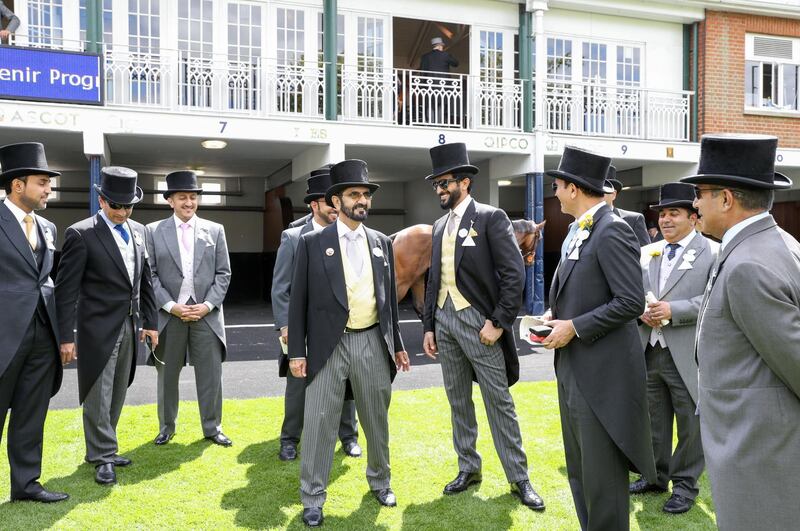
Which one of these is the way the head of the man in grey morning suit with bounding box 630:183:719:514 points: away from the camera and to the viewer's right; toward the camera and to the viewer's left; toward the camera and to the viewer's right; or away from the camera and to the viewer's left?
toward the camera and to the viewer's left

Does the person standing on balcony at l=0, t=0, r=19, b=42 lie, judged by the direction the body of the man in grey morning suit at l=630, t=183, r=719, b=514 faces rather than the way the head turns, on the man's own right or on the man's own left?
on the man's own right

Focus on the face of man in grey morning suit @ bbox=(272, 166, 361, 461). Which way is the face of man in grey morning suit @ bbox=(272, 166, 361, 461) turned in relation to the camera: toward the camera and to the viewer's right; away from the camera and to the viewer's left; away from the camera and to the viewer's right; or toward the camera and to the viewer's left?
toward the camera and to the viewer's right

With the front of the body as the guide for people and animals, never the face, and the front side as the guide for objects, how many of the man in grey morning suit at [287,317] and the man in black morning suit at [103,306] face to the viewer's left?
0

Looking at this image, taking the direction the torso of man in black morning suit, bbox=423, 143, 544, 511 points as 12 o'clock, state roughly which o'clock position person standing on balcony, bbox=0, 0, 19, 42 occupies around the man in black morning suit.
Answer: The person standing on balcony is roughly at 3 o'clock from the man in black morning suit.

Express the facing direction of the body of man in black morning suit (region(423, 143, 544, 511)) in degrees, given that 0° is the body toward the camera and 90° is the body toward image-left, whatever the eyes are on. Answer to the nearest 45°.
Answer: approximately 45°

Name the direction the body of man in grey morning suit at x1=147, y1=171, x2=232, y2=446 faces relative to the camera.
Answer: toward the camera

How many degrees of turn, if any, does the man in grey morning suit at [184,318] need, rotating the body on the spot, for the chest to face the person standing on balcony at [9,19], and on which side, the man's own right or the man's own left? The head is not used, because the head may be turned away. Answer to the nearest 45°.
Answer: approximately 180°

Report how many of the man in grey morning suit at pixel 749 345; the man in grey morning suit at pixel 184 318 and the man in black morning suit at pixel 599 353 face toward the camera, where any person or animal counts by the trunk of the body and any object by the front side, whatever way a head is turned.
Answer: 1

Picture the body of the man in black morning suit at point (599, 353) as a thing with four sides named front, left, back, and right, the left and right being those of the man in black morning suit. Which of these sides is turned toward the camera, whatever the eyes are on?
left

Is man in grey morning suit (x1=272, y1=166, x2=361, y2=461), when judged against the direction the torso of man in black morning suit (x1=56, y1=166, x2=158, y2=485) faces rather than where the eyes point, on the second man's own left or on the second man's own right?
on the second man's own left

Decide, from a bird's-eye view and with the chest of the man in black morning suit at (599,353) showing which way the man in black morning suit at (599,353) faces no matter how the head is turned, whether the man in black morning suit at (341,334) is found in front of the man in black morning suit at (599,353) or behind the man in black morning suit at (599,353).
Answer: in front

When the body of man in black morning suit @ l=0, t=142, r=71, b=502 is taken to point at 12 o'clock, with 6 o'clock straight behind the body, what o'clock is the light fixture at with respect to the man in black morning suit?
The light fixture is roughly at 8 o'clock from the man in black morning suit.

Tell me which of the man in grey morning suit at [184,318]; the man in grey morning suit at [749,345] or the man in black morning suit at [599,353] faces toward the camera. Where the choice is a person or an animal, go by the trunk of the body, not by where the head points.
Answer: the man in grey morning suit at [184,318]

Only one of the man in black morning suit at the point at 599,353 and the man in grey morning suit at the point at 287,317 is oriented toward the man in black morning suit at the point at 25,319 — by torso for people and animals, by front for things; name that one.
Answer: the man in black morning suit at the point at 599,353

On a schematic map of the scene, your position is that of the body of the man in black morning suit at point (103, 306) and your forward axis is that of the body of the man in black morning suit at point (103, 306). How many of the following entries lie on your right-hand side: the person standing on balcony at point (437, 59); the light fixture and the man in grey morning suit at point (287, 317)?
0
